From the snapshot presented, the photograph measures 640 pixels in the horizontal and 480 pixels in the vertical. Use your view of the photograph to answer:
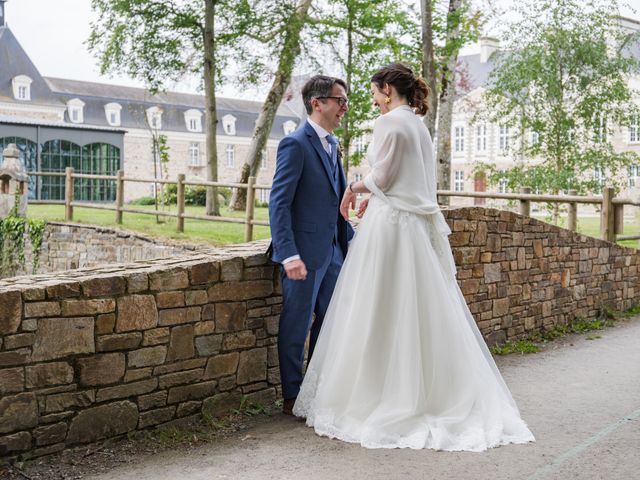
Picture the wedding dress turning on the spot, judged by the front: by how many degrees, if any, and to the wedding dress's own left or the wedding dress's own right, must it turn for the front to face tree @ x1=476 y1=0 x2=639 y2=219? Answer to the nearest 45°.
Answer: approximately 45° to the wedding dress's own right

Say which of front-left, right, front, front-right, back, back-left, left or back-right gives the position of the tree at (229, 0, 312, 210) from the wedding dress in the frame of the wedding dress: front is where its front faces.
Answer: front-right

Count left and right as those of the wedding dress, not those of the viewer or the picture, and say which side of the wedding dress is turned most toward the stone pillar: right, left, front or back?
front

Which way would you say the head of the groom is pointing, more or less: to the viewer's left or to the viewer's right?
to the viewer's right

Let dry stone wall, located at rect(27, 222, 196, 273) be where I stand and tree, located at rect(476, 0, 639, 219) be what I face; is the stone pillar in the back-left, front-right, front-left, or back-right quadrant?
back-left
